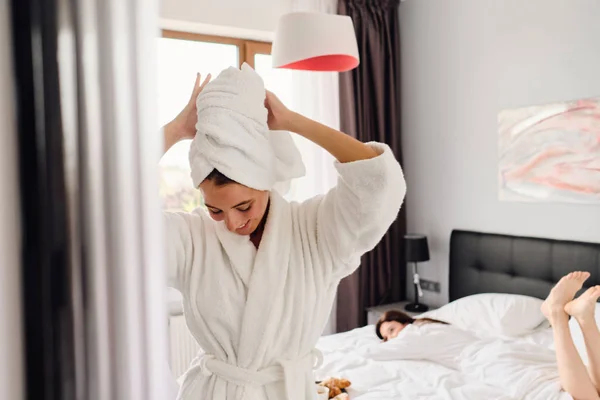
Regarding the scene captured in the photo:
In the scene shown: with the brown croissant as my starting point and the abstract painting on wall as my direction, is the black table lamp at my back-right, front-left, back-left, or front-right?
front-left

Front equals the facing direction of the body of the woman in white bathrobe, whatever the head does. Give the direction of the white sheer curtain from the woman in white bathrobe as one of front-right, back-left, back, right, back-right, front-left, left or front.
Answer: back

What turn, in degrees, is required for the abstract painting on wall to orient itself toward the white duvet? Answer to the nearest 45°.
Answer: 0° — it already faces it

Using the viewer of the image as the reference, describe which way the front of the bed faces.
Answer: facing the viewer and to the left of the viewer

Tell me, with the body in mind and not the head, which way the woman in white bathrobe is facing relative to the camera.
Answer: toward the camera

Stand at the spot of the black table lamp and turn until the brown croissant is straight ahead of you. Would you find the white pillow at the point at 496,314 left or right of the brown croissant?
left

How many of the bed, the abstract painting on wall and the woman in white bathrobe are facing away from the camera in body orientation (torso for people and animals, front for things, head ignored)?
0

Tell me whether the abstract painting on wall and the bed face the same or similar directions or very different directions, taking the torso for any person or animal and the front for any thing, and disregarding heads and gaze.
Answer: same or similar directions
